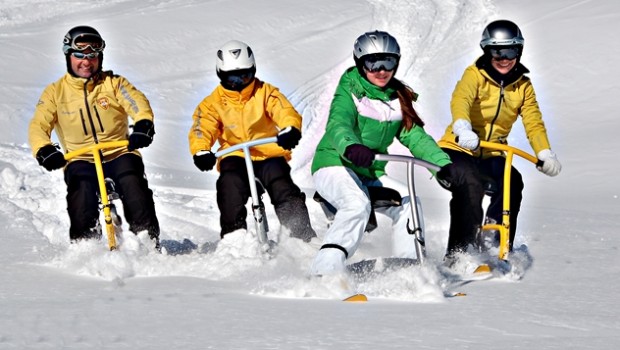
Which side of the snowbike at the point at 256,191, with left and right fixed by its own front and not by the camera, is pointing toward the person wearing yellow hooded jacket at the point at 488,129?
left

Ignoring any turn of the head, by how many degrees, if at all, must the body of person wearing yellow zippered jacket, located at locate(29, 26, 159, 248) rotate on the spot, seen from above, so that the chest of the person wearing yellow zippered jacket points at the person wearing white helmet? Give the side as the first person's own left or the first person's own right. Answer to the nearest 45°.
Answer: approximately 90° to the first person's own left

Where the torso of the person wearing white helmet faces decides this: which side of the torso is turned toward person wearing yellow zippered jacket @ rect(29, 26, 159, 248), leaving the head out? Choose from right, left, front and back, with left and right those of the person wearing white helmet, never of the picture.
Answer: right

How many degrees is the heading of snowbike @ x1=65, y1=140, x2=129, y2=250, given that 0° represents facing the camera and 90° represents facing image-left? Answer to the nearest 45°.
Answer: approximately 0°

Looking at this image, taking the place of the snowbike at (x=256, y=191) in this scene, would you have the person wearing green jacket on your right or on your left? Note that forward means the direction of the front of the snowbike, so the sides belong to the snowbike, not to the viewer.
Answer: on your left

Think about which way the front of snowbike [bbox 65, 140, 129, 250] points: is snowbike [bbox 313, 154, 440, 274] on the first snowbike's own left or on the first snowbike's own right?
on the first snowbike's own left
